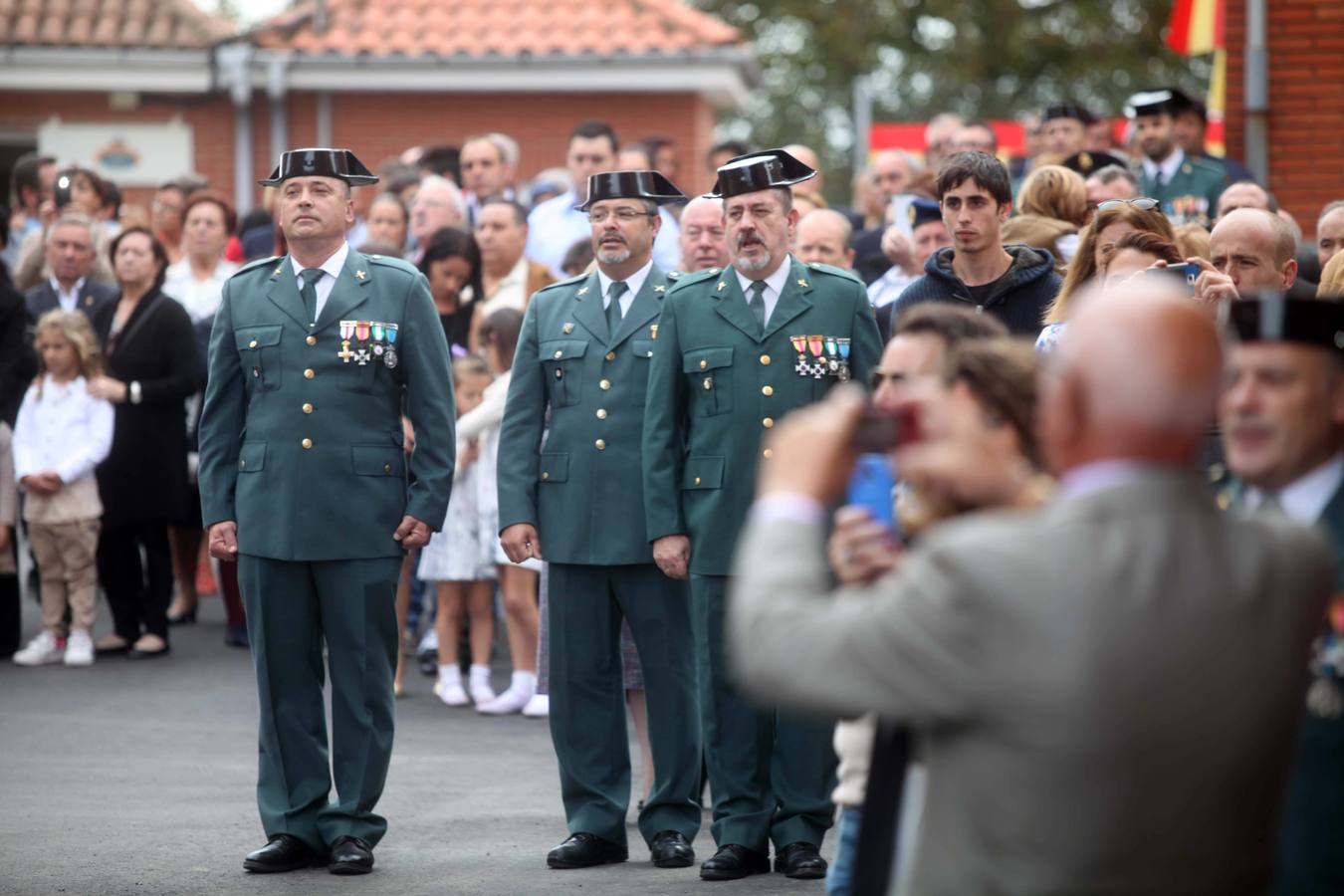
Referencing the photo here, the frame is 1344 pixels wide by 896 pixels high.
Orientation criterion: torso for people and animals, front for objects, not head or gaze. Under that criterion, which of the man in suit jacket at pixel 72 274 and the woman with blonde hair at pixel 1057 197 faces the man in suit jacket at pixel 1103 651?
the man in suit jacket at pixel 72 274

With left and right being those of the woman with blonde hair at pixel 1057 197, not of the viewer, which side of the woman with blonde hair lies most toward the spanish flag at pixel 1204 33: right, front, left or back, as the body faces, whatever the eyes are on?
front

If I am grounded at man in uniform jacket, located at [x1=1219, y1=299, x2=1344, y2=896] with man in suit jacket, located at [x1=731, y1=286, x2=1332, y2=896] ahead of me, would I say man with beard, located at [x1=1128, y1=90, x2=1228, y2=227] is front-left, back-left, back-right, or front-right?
back-right

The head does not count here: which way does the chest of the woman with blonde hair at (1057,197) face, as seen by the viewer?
away from the camera

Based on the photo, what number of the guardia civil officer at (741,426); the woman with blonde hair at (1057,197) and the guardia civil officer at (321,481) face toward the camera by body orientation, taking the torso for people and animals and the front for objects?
2

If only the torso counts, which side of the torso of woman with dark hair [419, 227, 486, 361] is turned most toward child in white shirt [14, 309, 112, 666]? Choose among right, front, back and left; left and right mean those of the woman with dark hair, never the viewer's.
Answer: right

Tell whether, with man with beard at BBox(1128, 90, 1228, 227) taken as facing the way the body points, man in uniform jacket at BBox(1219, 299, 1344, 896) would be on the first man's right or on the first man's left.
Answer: on the first man's left

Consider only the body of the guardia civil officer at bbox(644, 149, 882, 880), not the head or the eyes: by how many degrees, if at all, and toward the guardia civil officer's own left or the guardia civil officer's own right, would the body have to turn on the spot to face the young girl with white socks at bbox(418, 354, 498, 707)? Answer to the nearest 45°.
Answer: approximately 135° to the guardia civil officer's own right

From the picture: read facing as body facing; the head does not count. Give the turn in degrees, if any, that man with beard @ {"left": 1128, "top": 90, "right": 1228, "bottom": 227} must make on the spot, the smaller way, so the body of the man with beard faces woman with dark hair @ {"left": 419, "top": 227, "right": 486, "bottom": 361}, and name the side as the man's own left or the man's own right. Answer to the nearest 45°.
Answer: approximately 45° to the man's own right

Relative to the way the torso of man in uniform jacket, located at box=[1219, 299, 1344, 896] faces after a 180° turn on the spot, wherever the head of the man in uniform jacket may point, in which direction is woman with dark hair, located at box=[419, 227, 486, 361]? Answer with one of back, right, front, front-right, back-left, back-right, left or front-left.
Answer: left

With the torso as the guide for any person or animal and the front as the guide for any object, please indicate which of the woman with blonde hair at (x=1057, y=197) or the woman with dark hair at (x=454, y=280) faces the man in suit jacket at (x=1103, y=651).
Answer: the woman with dark hair
